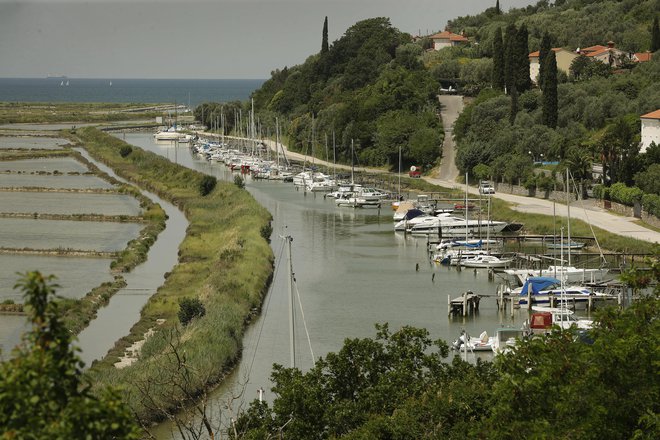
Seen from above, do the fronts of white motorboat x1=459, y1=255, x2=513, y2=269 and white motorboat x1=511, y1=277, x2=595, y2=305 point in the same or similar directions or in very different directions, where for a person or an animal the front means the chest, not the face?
same or similar directions

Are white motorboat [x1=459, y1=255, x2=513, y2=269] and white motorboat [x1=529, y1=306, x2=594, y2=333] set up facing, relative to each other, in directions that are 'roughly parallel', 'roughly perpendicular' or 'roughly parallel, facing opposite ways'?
roughly parallel

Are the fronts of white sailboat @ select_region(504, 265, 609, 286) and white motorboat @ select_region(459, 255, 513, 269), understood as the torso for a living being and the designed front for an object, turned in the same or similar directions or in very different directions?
same or similar directions
